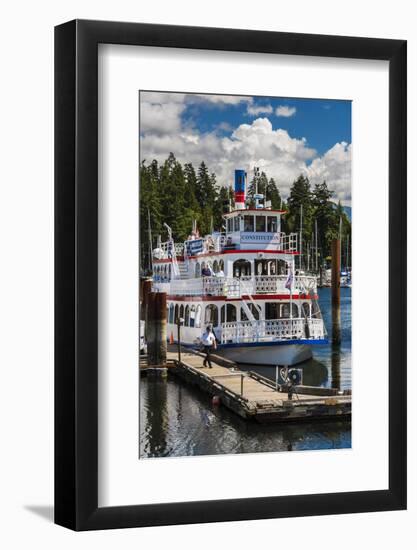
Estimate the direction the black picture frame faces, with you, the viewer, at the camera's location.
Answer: facing the viewer and to the right of the viewer
